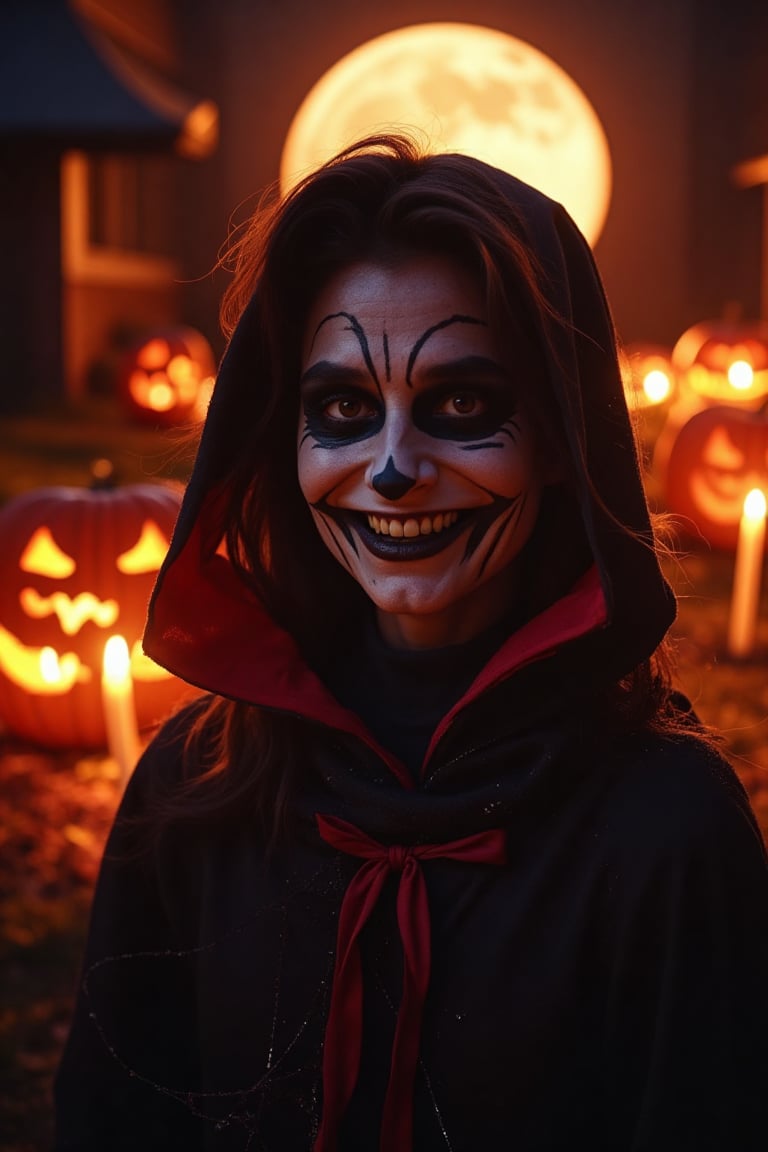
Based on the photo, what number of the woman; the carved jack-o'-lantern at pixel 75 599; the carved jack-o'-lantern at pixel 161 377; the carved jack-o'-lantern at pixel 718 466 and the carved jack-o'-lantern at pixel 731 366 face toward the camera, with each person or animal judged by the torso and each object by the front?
5

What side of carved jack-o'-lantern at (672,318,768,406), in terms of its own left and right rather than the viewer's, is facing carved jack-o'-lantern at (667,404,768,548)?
front

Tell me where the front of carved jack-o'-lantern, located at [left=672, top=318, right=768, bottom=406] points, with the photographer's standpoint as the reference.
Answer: facing the viewer

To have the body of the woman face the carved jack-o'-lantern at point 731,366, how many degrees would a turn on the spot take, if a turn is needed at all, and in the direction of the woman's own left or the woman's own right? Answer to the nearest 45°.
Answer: approximately 180°

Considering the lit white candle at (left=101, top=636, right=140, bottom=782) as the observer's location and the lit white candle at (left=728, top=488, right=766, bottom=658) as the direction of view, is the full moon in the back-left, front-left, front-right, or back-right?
front-left

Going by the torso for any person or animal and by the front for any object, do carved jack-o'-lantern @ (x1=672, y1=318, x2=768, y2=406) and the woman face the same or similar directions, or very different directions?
same or similar directions

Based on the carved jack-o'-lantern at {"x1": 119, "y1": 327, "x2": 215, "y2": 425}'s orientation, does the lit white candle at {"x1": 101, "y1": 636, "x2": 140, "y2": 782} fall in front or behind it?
in front

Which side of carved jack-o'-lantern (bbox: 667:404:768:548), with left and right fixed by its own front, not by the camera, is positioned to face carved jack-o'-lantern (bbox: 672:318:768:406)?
back

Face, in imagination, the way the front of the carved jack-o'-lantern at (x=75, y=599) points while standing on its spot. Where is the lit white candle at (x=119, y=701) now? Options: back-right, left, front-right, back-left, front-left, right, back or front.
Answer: front

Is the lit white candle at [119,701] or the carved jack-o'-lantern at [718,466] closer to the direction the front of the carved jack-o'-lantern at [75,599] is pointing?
the lit white candle

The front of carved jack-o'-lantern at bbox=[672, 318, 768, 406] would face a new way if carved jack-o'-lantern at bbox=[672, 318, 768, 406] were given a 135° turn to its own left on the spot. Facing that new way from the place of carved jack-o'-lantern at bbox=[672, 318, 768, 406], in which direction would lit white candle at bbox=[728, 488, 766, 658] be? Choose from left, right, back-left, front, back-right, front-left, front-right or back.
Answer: back-right

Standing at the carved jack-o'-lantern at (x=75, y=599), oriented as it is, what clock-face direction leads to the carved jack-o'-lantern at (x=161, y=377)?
the carved jack-o'-lantern at (x=161, y=377) is roughly at 6 o'clock from the carved jack-o'-lantern at (x=75, y=599).

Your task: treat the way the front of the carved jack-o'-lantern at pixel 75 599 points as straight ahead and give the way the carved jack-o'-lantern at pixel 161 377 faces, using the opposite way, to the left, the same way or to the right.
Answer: the same way

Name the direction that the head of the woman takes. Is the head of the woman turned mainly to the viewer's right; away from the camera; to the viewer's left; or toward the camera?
toward the camera

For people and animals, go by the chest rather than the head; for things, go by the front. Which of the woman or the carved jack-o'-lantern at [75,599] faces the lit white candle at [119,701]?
the carved jack-o'-lantern

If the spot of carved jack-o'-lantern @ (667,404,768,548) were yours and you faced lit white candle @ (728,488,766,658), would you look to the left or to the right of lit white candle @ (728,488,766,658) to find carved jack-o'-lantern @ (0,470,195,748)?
right

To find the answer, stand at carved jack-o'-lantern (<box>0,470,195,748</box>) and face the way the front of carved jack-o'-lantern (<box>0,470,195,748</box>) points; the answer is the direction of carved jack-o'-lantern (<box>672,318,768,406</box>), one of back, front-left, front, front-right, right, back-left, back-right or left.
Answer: back-left

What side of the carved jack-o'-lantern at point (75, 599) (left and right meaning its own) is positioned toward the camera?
front
